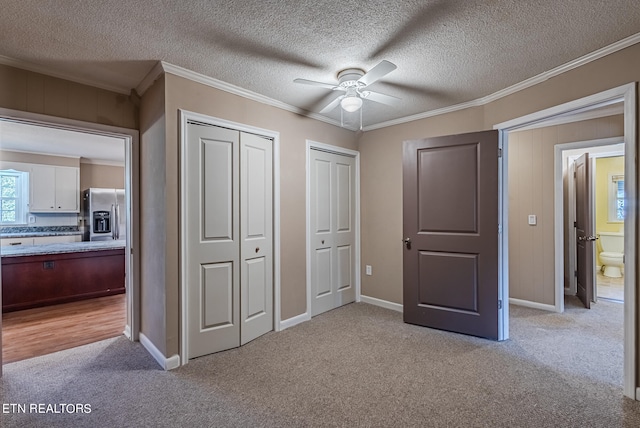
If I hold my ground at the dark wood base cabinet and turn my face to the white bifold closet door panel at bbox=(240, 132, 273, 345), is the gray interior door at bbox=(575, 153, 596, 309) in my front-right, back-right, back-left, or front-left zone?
front-left

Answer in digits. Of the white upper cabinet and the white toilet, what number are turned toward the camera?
2

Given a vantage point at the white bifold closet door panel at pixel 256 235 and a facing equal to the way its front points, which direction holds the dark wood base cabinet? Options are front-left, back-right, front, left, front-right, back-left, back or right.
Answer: back

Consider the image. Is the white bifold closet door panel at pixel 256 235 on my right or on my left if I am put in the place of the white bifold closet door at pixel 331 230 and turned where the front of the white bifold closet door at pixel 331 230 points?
on my right

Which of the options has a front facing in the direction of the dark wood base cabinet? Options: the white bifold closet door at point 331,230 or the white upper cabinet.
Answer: the white upper cabinet

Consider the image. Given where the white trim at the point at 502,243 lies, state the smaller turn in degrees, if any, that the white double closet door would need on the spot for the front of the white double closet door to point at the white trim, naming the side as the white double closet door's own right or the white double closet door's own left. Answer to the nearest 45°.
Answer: approximately 45° to the white double closet door's own left

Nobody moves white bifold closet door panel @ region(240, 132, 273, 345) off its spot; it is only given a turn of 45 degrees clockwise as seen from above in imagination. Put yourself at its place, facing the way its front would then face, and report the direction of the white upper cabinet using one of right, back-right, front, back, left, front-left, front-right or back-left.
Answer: back-right

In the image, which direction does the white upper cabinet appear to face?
toward the camera

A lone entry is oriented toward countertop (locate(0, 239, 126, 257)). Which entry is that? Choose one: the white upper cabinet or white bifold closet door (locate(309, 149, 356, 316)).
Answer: the white upper cabinet

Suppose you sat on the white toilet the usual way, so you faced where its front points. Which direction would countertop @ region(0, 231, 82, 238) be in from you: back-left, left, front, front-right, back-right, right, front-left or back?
front-right

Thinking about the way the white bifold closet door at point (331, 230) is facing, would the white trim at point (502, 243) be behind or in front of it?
in front

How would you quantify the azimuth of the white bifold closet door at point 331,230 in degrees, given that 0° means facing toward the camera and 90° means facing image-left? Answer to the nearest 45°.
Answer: approximately 315°

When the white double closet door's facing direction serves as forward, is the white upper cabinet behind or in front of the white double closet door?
behind
